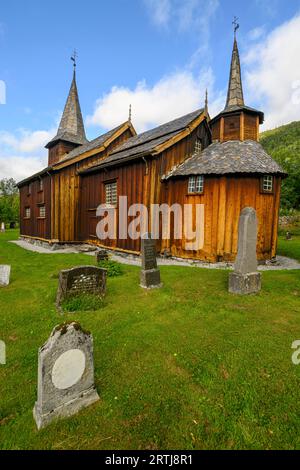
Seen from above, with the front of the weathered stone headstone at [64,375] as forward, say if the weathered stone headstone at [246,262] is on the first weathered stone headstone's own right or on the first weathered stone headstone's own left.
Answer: on the first weathered stone headstone's own left

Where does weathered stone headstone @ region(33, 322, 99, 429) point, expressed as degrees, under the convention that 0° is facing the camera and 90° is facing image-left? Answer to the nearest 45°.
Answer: approximately 315°

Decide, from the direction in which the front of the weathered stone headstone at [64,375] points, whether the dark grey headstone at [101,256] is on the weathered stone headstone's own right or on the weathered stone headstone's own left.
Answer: on the weathered stone headstone's own left

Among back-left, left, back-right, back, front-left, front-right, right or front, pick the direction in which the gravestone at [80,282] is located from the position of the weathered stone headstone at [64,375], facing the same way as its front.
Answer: back-left

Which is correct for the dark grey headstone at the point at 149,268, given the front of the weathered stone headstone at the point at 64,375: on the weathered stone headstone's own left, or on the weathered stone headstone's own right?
on the weathered stone headstone's own left
